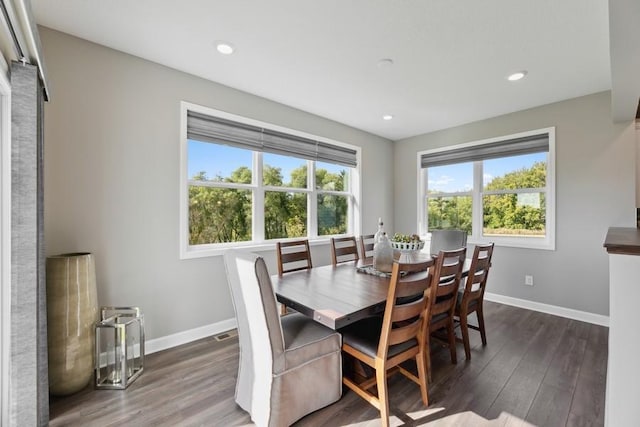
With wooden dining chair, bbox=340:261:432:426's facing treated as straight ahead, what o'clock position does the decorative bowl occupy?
The decorative bowl is roughly at 2 o'clock from the wooden dining chair.

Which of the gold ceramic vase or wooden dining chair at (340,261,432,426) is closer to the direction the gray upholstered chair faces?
the wooden dining chair

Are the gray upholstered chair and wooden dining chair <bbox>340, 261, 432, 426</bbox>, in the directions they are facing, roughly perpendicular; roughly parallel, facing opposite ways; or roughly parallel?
roughly perpendicular

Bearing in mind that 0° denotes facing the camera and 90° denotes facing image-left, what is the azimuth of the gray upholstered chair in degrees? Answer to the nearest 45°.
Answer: approximately 225°

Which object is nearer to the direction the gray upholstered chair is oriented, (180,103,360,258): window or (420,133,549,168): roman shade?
the roman shade

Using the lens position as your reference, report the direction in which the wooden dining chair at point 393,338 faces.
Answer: facing away from the viewer and to the left of the viewer

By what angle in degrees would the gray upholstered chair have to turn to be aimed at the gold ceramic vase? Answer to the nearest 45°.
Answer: approximately 135° to its left

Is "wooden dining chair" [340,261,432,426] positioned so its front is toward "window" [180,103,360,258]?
yes

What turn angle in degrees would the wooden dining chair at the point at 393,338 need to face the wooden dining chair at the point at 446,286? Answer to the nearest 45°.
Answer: approximately 90° to its right

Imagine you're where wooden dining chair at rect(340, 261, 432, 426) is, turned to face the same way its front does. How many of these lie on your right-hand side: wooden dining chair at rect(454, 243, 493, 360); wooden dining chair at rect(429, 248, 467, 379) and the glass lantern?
2

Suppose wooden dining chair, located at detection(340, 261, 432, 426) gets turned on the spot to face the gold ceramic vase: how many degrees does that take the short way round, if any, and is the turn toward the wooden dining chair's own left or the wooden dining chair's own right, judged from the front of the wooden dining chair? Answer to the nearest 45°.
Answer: approximately 45° to the wooden dining chair's own left
